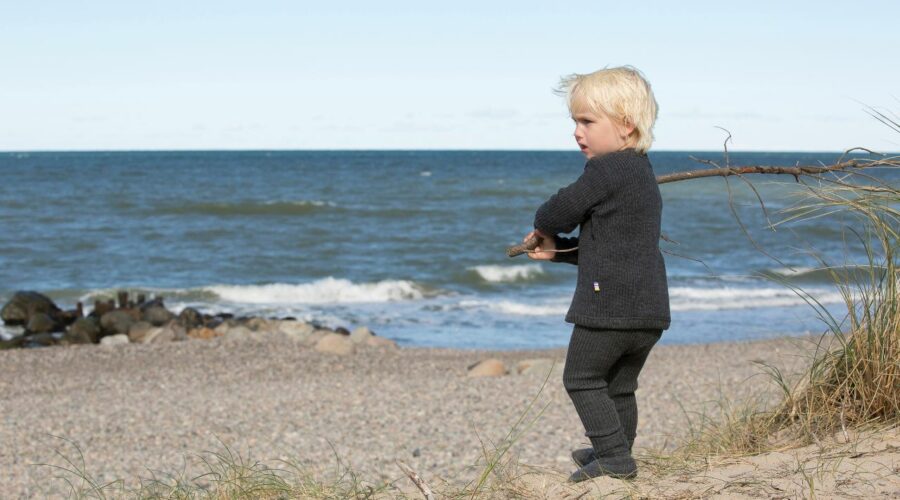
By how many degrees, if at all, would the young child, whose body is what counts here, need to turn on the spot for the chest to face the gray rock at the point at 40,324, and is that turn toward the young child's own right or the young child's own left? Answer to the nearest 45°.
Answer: approximately 45° to the young child's own right

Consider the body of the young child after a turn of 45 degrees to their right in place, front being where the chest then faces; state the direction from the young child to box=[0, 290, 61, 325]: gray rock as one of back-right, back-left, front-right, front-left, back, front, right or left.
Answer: front

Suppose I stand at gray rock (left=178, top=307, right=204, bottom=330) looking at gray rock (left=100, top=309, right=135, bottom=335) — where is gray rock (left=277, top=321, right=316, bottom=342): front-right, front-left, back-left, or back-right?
back-left

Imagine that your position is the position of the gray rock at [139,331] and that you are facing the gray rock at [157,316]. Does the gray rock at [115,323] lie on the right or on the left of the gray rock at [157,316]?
left

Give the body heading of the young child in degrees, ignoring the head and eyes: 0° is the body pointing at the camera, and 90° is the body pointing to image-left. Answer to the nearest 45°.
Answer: approximately 90°

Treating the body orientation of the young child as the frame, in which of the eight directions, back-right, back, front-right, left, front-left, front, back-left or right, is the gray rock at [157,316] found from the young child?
front-right

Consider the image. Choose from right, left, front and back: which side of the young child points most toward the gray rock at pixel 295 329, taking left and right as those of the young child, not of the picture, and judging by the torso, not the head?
right

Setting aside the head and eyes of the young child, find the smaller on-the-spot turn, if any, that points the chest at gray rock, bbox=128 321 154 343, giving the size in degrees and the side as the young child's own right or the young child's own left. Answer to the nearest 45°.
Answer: approximately 45° to the young child's own right

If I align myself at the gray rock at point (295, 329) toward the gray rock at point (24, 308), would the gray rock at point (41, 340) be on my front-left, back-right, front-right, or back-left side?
front-left

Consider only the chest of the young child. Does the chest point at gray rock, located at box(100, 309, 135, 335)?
no

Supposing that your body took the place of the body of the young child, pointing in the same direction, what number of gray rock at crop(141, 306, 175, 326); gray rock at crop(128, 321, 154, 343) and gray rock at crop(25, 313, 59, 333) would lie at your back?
0

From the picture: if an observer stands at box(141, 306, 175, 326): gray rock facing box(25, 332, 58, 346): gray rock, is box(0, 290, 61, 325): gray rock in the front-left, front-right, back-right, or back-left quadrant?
front-right

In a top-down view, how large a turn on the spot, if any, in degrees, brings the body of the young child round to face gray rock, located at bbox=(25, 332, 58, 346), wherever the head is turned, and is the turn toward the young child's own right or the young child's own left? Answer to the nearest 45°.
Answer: approximately 45° to the young child's own right

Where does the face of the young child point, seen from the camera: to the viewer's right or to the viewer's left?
to the viewer's left
